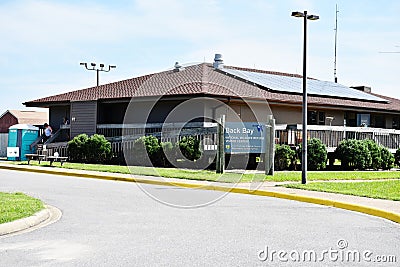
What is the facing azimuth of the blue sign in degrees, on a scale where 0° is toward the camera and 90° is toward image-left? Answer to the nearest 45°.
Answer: approximately 0°

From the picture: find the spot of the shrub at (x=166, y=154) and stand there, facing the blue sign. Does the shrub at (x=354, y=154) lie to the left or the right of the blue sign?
left

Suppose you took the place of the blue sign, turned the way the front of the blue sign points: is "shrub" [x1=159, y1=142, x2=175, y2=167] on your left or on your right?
on your right

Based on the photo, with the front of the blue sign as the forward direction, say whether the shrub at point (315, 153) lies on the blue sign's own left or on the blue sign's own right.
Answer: on the blue sign's own left

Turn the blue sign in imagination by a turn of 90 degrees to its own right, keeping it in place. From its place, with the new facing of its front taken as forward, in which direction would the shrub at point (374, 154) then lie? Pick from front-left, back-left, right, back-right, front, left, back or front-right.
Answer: back-right

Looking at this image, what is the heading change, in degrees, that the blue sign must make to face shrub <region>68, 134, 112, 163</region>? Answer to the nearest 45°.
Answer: approximately 135° to its right

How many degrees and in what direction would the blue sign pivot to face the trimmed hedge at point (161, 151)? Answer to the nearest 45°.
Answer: approximately 135° to its right

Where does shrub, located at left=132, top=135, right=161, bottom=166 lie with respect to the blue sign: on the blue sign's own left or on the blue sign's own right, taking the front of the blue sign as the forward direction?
on the blue sign's own right

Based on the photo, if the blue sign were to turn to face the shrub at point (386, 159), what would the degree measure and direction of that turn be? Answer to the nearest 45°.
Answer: approximately 135° to its left

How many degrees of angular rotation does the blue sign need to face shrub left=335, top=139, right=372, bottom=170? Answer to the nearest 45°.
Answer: approximately 135° to its left
